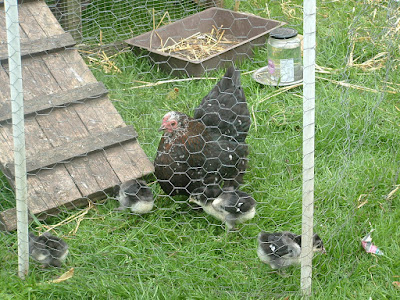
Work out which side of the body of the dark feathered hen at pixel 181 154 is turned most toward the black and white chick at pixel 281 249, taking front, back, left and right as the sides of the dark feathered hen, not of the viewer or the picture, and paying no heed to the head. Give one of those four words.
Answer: left

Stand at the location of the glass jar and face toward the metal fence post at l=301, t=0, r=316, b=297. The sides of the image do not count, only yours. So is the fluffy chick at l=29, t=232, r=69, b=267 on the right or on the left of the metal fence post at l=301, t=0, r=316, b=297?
right

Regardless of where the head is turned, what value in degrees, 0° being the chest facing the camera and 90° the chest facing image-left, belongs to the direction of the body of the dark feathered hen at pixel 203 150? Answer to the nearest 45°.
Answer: approximately 45°

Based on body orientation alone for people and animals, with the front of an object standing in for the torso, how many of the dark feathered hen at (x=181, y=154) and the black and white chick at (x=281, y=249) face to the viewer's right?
1

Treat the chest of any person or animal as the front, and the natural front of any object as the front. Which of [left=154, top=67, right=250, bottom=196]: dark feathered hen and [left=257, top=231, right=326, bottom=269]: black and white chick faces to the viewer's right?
the black and white chick

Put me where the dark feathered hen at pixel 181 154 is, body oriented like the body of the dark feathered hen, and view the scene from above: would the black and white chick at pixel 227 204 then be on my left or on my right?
on my left

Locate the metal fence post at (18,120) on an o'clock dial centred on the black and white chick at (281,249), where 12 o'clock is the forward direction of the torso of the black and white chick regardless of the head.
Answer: The metal fence post is roughly at 6 o'clock from the black and white chick.

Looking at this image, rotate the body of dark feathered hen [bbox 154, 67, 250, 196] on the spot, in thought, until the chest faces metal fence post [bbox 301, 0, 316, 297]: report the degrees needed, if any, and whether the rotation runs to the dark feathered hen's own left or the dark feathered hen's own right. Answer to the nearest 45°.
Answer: approximately 90° to the dark feathered hen's own left

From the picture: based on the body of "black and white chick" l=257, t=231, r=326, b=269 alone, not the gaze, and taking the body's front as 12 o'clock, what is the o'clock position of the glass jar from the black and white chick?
The glass jar is roughly at 9 o'clock from the black and white chick.

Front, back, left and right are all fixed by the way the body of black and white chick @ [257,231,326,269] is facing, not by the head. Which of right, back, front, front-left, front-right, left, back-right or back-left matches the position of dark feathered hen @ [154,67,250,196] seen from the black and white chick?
back-left

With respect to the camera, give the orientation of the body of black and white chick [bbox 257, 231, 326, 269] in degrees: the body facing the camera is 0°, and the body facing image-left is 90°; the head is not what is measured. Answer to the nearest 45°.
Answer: approximately 270°

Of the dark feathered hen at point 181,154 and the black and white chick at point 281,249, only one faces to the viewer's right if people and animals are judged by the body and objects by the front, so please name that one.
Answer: the black and white chick

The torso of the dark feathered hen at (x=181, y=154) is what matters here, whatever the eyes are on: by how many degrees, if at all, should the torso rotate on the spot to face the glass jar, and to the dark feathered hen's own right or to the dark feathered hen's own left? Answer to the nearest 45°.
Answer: approximately 180°
